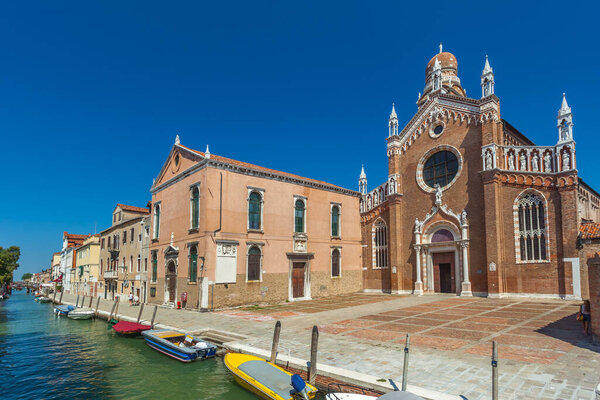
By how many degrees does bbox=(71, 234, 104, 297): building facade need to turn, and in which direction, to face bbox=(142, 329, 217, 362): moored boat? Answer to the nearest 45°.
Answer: approximately 45° to its left

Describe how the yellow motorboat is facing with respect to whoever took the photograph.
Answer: facing away from the viewer and to the left of the viewer

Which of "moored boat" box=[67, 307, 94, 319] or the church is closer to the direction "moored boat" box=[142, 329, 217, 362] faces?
the moored boat

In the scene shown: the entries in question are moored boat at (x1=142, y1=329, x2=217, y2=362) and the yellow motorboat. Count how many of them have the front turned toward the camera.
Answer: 0

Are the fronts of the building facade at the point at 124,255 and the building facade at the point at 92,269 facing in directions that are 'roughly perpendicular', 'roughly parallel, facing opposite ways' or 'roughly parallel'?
roughly parallel

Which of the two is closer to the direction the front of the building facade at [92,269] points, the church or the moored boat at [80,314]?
the moored boat

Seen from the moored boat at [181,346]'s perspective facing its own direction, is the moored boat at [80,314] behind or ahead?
ahead

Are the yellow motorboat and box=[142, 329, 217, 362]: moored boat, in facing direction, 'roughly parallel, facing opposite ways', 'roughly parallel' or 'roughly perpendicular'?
roughly parallel

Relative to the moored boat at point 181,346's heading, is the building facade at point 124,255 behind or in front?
in front

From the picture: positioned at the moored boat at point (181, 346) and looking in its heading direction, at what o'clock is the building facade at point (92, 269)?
The building facade is roughly at 1 o'clock from the moored boat.

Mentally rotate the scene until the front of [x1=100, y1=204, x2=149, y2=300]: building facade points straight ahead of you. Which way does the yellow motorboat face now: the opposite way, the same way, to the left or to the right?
to the right

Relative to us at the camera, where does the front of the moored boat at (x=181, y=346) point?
facing away from the viewer and to the left of the viewer

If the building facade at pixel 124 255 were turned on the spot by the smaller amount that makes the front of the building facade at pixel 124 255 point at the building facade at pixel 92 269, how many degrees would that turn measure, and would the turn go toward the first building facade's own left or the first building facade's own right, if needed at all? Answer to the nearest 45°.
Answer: approximately 135° to the first building facade's own right

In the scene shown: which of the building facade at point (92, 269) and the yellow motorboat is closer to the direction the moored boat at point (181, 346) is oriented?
the building facade

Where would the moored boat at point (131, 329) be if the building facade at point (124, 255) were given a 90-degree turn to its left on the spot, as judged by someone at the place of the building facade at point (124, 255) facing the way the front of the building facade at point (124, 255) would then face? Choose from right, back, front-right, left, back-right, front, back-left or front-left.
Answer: front-right

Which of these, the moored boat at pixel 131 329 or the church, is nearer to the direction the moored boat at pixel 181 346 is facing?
the moored boat

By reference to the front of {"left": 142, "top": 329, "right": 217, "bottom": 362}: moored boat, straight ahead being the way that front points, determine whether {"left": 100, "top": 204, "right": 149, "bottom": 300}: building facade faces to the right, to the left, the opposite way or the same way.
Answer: to the left

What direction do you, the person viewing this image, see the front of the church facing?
facing the viewer and to the left of the viewer

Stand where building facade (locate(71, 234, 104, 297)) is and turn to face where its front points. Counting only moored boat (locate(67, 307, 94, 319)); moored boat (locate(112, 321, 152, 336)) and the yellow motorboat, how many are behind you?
0
